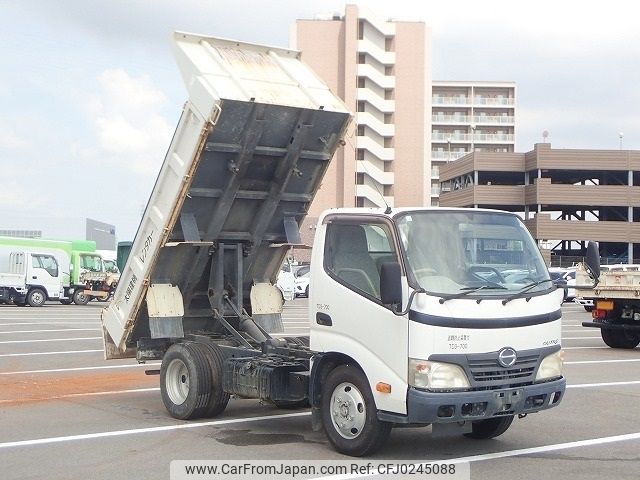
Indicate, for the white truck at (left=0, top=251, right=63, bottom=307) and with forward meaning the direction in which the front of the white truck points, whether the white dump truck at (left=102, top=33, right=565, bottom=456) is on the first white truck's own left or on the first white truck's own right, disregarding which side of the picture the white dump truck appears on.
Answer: on the first white truck's own right

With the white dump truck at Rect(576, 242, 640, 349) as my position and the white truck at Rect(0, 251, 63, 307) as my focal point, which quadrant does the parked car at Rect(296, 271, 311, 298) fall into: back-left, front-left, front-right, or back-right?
front-right

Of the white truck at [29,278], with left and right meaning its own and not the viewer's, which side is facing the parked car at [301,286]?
front

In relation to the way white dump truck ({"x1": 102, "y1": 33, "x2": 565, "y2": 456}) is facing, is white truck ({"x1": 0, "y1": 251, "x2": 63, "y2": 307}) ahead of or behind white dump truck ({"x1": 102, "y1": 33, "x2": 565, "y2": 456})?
behind

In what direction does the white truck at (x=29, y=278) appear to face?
to the viewer's right

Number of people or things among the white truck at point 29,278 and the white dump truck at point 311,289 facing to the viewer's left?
0

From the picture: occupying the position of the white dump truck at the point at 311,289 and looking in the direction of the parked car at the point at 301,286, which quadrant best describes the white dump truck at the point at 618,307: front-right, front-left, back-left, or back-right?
front-right

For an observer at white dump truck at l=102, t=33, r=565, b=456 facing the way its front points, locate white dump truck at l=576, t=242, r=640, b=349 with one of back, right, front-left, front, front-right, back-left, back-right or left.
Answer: left

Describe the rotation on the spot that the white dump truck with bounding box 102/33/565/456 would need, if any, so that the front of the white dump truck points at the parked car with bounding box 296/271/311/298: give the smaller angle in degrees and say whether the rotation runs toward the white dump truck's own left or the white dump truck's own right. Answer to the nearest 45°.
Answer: approximately 135° to the white dump truck's own left
